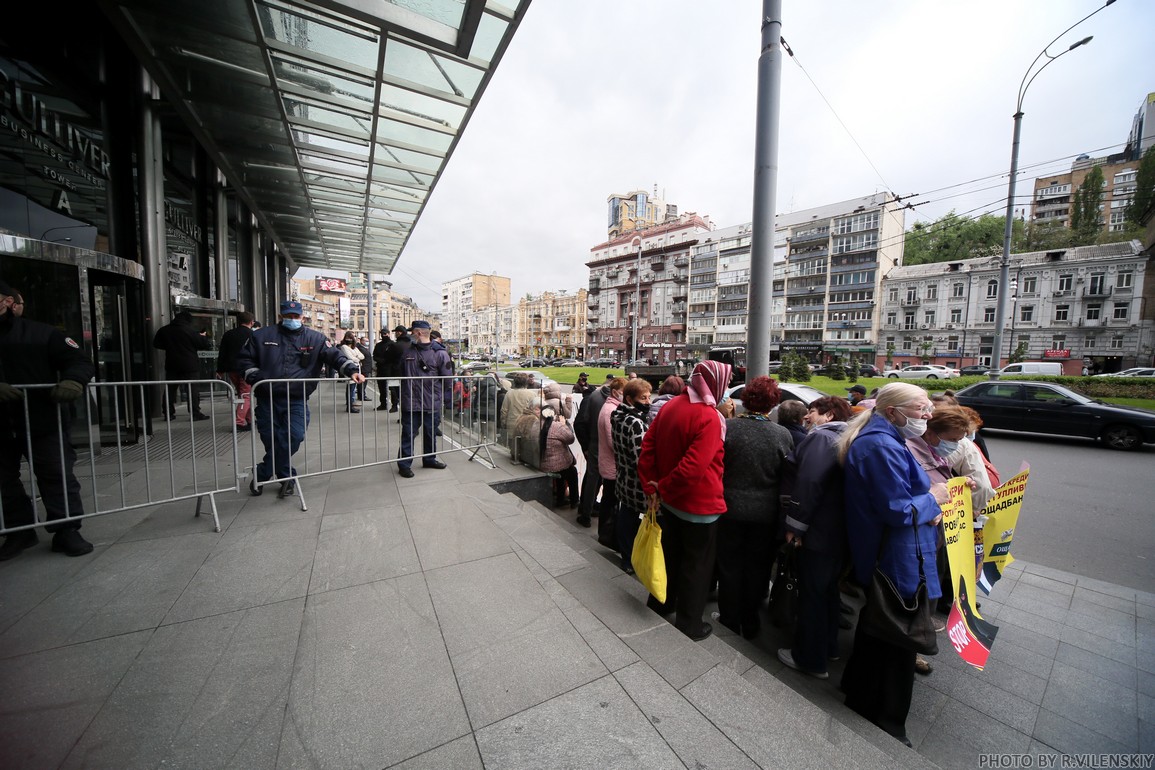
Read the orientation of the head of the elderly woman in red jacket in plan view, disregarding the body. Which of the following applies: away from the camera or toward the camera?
away from the camera

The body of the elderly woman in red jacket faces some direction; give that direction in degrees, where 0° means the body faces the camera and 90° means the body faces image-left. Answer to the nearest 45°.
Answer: approximately 225°

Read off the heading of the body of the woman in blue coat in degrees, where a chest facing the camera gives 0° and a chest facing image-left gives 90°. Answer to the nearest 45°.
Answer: approximately 270°

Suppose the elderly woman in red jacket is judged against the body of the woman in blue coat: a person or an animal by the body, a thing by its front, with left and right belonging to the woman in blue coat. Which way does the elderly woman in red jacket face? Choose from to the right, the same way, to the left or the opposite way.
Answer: to the left

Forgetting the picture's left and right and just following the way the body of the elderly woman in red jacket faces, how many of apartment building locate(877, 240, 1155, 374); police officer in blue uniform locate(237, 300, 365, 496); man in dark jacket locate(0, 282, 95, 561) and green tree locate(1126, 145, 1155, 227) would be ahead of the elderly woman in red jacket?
2

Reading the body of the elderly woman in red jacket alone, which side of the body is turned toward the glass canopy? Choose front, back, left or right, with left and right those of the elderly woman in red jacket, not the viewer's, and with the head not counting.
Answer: left
